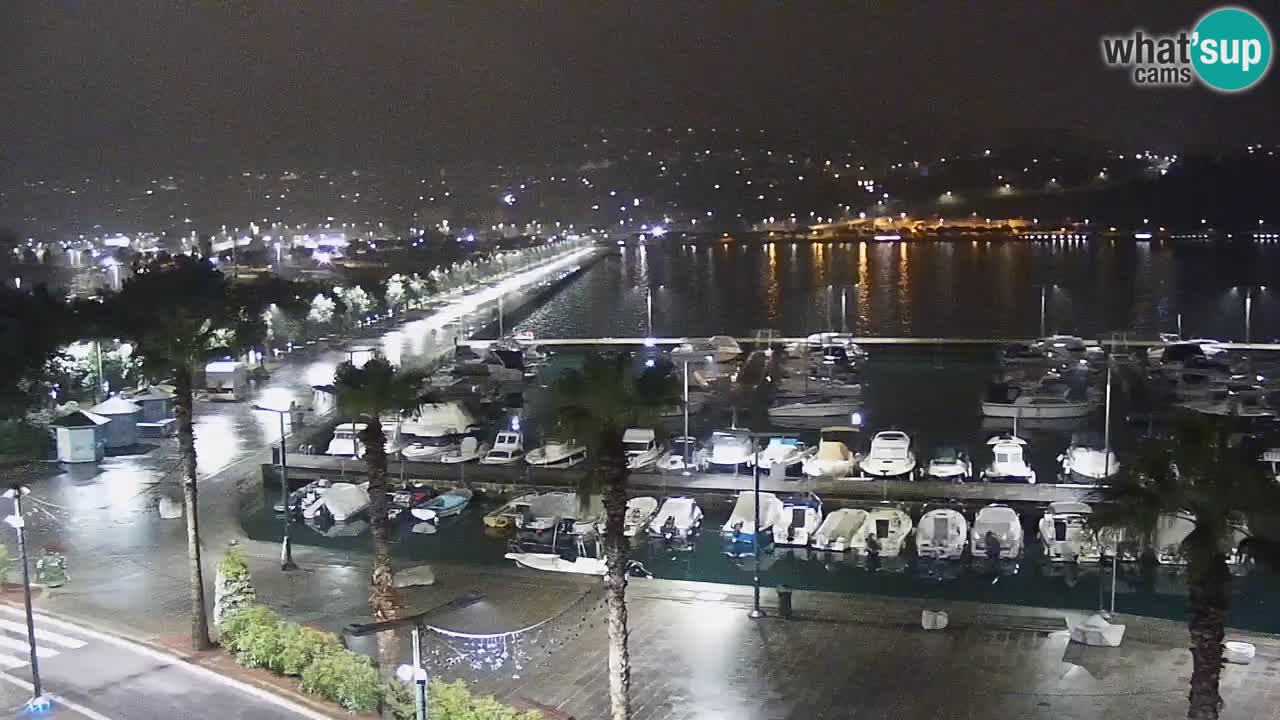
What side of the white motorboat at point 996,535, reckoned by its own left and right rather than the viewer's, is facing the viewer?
back

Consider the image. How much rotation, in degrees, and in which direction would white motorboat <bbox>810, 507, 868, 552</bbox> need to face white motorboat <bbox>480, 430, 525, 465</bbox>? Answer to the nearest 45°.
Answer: approximately 90° to its left

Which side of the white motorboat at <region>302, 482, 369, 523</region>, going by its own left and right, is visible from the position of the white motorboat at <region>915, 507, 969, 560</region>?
right

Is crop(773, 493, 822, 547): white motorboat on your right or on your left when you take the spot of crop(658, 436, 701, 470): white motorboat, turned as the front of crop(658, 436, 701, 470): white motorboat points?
on your left

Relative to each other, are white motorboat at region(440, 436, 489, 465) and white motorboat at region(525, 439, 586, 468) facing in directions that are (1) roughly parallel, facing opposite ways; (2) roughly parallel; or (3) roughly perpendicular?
roughly parallel

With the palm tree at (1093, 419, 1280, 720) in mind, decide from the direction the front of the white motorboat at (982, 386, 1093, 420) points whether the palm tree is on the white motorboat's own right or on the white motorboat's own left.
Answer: on the white motorboat's own right

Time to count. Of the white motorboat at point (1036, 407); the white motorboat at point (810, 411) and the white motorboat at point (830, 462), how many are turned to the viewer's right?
1

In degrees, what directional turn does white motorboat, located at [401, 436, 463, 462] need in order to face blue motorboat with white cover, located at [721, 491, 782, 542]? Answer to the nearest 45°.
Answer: approximately 90° to its left

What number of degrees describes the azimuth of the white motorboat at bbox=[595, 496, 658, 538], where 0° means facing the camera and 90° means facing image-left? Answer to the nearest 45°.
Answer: approximately 225°

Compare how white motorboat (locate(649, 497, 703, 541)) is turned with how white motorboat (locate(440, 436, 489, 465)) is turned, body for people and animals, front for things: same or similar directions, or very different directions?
very different directions

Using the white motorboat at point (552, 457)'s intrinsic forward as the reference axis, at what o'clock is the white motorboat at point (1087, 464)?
the white motorboat at point (1087, 464) is roughly at 8 o'clock from the white motorboat at point (552, 457).

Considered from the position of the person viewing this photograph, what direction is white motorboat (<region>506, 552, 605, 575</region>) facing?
facing to the left of the viewer

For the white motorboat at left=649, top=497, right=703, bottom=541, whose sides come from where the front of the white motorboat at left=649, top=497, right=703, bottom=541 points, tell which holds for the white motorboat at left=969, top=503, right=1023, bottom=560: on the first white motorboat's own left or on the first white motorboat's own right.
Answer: on the first white motorboat's own right

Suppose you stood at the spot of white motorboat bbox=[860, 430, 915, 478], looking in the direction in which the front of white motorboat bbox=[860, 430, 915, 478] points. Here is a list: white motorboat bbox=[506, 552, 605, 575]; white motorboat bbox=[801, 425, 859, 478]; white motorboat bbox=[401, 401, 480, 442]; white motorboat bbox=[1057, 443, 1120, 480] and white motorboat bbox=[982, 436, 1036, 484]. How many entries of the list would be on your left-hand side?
2

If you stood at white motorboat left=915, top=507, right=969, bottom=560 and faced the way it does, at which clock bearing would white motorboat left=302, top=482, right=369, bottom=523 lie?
white motorboat left=302, top=482, right=369, bottom=523 is roughly at 9 o'clock from white motorboat left=915, top=507, right=969, bottom=560.

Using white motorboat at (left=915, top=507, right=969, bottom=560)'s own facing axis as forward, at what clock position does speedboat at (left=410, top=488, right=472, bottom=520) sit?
The speedboat is roughly at 9 o'clock from the white motorboat.

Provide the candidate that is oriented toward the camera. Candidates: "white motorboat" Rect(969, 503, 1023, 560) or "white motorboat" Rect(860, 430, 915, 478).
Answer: "white motorboat" Rect(860, 430, 915, 478)
